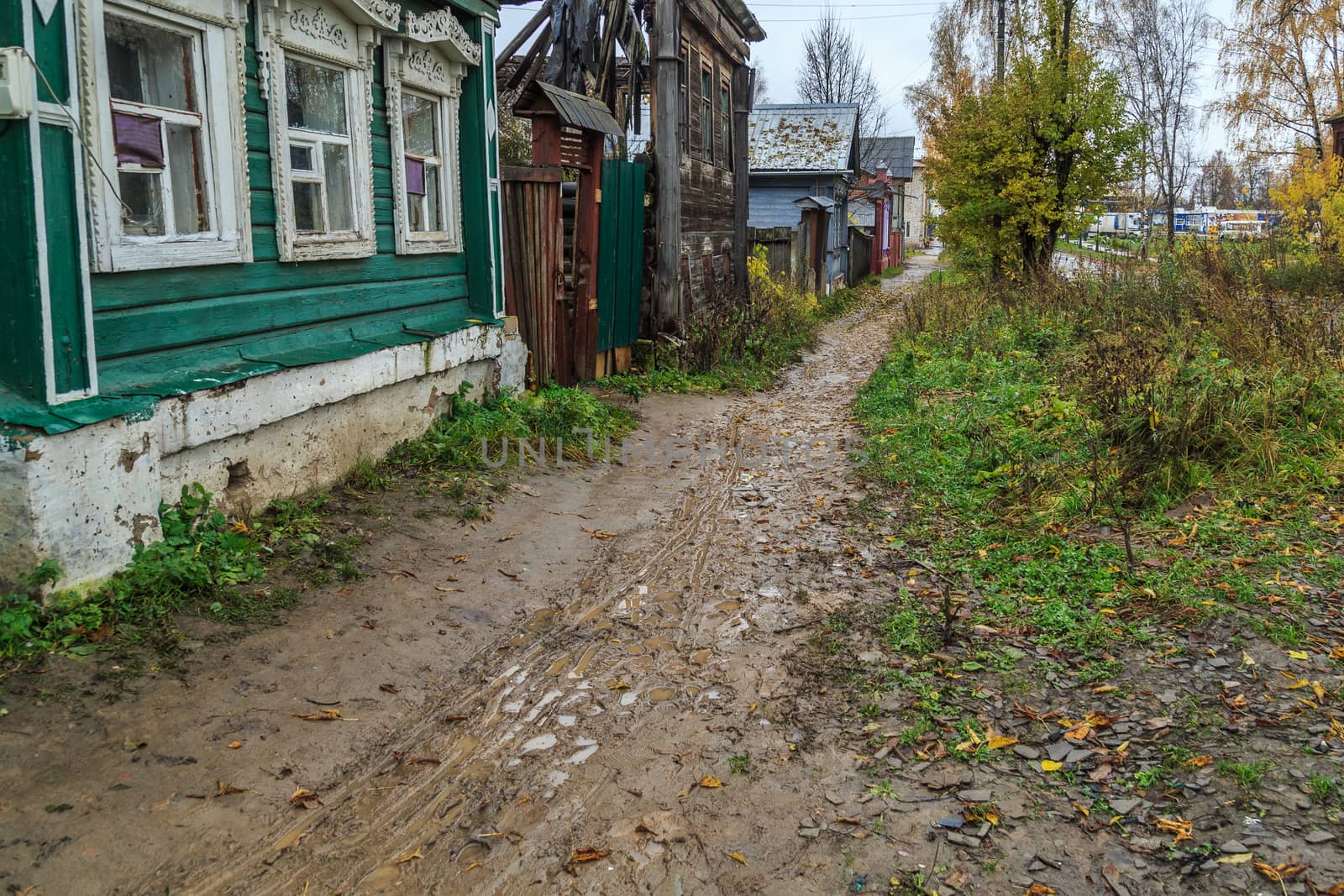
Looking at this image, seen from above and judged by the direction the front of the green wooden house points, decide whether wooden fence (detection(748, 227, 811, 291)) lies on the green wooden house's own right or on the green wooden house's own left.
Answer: on the green wooden house's own left

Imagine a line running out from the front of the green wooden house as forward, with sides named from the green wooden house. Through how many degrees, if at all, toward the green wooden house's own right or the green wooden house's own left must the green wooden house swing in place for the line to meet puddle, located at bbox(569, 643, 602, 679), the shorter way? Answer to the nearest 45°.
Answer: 0° — it already faces it

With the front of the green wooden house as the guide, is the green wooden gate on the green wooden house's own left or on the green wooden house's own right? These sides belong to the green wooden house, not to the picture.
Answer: on the green wooden house's own left

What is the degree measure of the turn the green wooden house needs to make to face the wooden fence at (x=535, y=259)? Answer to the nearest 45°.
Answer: approximately 90° to its left

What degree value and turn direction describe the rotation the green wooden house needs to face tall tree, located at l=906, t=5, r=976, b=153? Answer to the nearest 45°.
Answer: approximately 90° to its left

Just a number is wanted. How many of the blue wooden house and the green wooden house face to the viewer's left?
0

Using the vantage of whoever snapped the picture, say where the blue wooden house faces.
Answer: facing to the right of the viewer

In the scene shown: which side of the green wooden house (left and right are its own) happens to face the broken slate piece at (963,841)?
front

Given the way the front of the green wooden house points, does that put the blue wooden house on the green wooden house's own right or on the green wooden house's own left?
on the green wooden house's own left

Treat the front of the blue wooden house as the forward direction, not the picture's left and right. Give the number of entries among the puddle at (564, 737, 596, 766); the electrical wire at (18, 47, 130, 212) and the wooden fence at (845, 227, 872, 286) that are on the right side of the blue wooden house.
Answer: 2

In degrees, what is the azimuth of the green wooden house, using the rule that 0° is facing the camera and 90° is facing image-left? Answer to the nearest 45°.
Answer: approximately 315°

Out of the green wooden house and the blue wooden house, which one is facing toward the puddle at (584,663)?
the green wooden house

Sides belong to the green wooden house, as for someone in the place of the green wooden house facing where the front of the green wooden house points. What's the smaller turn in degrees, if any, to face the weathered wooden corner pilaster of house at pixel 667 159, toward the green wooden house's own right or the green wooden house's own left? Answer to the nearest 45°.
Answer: approximately 90° to the green wooden house's own left

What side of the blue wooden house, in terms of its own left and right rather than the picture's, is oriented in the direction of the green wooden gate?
right

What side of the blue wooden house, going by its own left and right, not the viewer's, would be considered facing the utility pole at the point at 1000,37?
front
